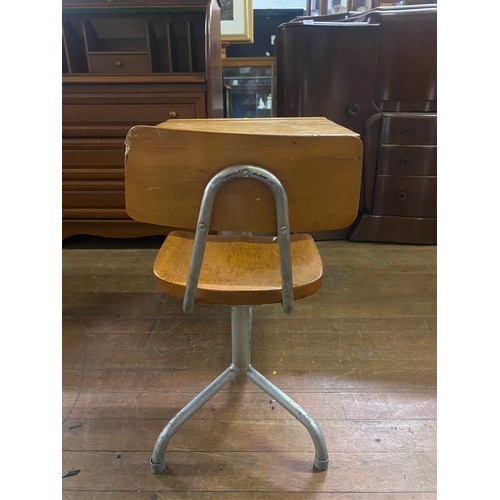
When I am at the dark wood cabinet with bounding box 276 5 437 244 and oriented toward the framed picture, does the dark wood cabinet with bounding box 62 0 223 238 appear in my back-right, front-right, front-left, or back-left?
front-left

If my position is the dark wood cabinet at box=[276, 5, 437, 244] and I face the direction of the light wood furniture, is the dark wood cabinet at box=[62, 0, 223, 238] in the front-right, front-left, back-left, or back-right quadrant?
front-right

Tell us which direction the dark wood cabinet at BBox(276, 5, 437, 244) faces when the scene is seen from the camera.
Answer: facing the viewer

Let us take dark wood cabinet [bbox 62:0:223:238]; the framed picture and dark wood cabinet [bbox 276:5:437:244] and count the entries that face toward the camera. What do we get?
3

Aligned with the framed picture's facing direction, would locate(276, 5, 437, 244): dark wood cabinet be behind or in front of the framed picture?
in front

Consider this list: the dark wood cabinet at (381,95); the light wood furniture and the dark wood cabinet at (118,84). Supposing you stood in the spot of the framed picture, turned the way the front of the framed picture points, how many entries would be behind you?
0

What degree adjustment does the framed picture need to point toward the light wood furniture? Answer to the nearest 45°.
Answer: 0° — it already faces it

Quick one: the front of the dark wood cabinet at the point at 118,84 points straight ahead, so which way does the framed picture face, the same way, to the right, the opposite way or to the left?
the same way

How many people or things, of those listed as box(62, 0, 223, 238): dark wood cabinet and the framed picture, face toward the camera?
2

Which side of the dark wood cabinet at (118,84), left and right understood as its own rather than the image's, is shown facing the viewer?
front
